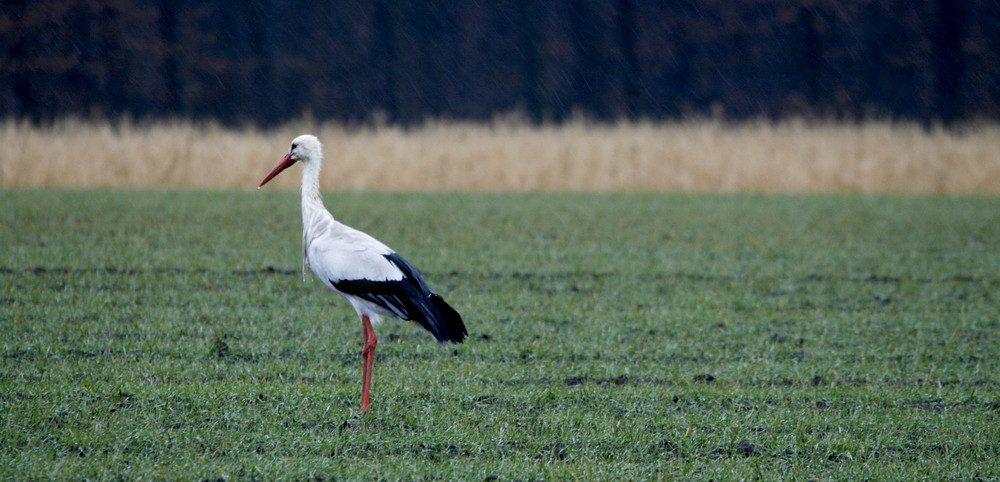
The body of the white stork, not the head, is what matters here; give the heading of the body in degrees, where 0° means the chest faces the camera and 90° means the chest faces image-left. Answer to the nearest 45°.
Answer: approximately 90°
